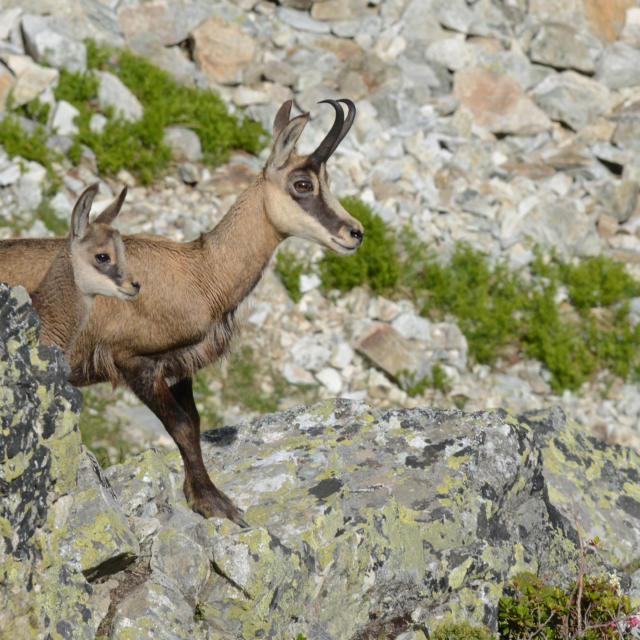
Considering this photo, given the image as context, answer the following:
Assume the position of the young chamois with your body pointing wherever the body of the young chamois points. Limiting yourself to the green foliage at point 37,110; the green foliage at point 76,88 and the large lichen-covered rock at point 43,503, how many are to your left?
2

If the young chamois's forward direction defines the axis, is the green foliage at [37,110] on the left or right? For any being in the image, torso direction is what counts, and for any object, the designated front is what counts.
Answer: on its left

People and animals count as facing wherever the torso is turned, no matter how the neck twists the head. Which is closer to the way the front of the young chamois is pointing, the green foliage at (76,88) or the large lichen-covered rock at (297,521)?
the large lichen-covered rock

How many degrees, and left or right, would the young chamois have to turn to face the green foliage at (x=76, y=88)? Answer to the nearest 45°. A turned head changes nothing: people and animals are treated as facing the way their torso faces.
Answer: approximately 90° to its left

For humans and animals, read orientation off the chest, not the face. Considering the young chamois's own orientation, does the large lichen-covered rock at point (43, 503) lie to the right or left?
on its right

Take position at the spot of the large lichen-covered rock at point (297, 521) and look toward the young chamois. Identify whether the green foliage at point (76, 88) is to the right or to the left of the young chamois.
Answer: right

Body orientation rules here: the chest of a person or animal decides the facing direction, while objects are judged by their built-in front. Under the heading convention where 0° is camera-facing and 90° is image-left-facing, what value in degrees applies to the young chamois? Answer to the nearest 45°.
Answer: approximately 270°

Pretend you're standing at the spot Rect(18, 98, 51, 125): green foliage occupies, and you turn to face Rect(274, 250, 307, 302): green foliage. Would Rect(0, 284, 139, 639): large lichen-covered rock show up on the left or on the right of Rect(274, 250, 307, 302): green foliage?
right

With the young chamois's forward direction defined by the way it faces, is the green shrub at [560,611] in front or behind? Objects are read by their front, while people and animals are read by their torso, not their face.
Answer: in front

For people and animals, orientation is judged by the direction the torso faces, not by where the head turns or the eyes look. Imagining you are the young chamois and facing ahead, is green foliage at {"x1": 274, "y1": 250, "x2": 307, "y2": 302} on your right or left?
on your left

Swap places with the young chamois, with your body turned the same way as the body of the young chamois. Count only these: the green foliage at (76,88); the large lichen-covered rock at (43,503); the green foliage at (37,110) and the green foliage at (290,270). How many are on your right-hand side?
1
